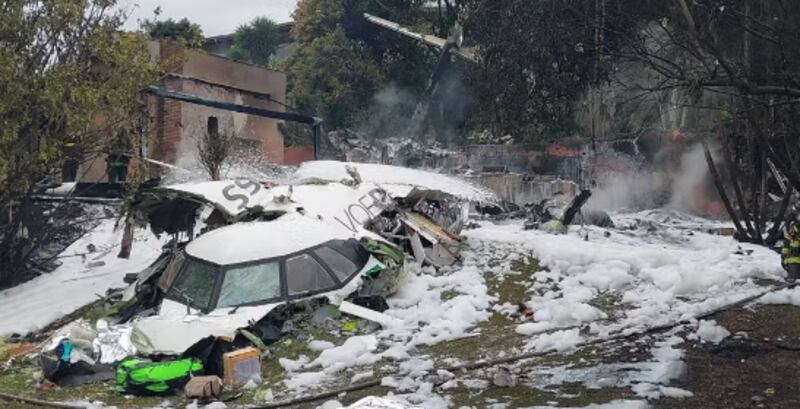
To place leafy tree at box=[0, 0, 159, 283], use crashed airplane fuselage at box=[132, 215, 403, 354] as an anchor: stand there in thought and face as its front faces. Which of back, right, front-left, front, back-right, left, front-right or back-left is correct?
right

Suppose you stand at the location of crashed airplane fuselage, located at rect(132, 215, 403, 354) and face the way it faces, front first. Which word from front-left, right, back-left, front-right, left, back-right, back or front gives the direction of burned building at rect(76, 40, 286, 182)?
back-right

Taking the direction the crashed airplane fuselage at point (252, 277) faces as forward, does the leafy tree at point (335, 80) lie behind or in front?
behind

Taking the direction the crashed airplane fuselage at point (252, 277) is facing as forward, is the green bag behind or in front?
in front

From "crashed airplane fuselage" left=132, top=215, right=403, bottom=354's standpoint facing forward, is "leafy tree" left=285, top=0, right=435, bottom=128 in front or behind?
behind

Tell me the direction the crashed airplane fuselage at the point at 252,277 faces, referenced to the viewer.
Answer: facing the viewer and to the left of the viewer

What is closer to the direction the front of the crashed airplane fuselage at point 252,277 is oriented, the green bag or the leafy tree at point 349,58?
the green bag

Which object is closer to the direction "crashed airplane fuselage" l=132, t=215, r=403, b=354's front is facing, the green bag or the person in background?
the green bag

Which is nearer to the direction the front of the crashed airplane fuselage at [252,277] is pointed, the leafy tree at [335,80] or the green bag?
the green bag
